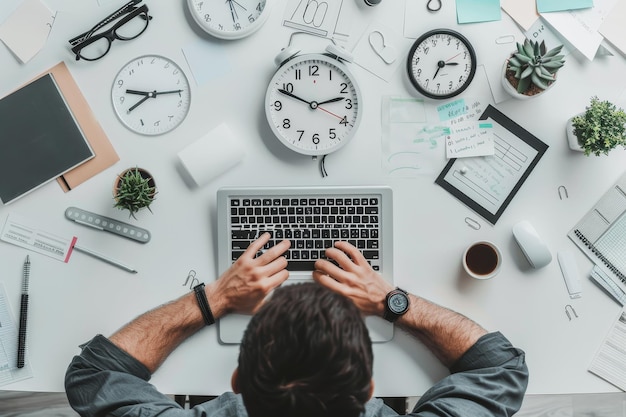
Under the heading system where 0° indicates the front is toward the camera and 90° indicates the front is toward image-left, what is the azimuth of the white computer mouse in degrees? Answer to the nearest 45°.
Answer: approximately 135°

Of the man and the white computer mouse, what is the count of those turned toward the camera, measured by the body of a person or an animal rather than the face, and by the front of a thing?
0

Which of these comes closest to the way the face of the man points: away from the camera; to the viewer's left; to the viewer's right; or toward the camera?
away from the camera

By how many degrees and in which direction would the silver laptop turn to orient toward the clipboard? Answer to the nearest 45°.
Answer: approximately 90° to its left

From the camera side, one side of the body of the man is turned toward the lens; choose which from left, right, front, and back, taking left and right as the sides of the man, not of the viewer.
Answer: back

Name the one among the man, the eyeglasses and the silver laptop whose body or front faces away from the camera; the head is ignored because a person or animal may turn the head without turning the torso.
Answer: the man

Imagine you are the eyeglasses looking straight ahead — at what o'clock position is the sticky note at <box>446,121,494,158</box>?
The sticky note is roughly at 11 o'clock from the eyeglasses.

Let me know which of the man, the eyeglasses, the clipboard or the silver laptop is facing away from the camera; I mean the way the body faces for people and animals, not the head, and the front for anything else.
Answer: the man
